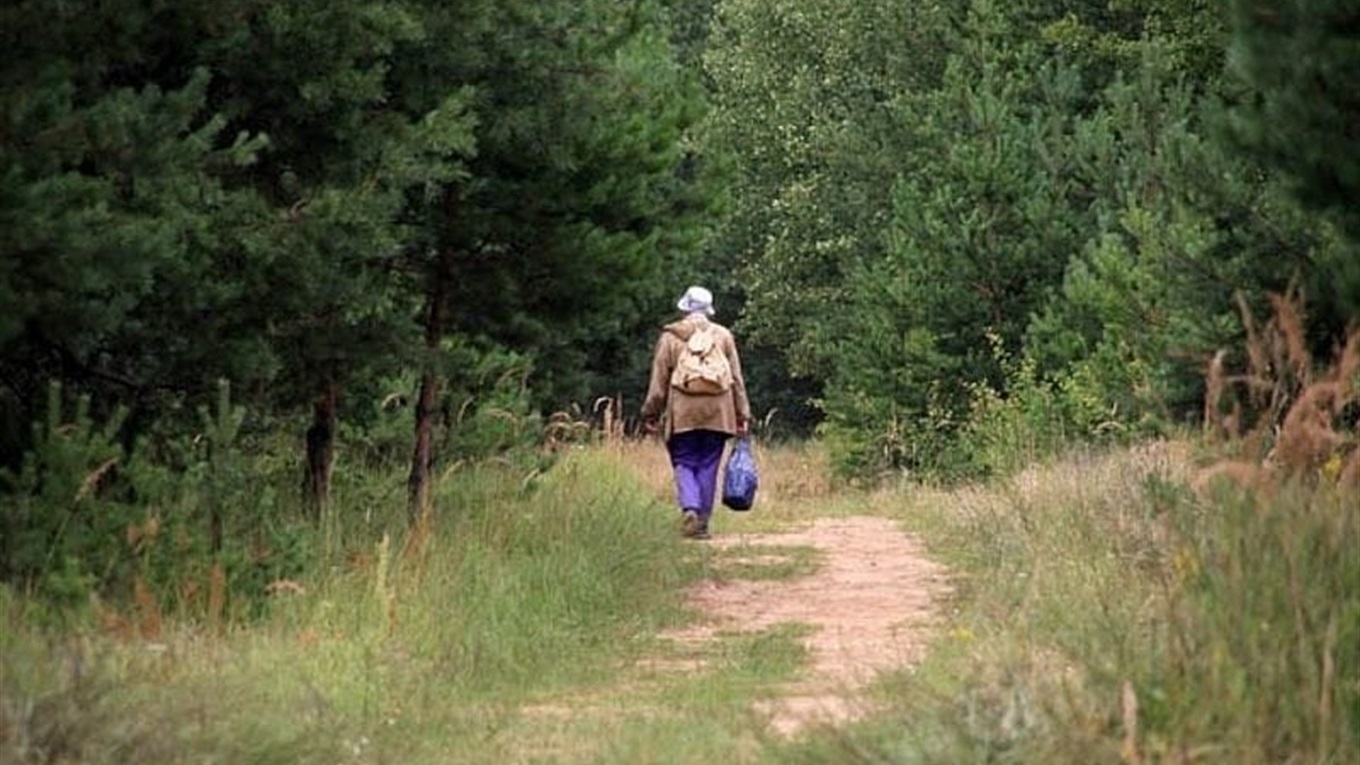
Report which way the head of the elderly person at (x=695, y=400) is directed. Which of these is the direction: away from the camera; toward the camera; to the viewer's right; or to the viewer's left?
away from the camera

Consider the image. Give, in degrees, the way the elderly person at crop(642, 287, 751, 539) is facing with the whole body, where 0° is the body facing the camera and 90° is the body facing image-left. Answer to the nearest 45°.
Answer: approximately 180°
